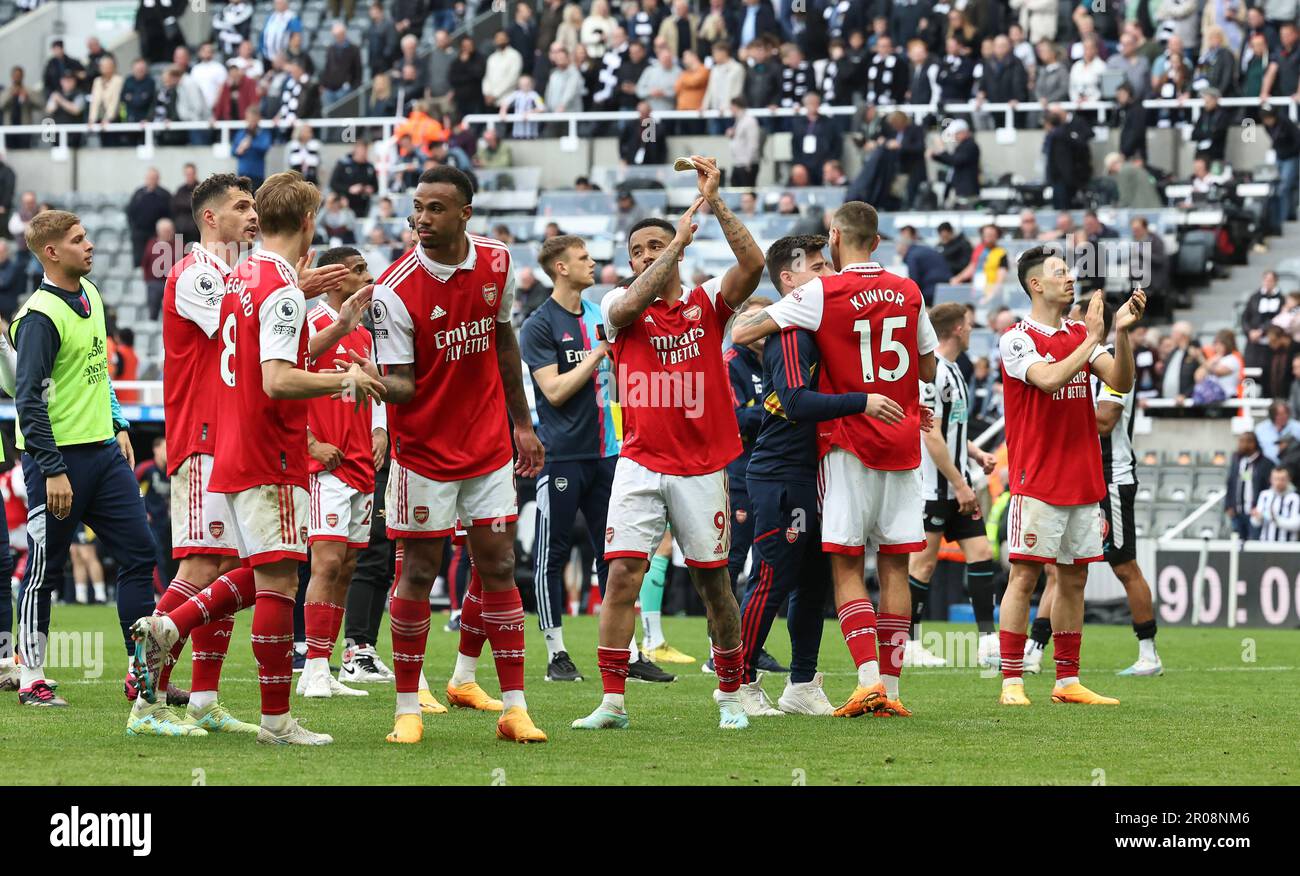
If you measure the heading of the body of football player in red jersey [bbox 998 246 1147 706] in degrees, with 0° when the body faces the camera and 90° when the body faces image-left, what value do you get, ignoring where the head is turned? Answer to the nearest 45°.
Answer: approximately 315°

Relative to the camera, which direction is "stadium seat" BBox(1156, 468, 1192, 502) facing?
toward the camera

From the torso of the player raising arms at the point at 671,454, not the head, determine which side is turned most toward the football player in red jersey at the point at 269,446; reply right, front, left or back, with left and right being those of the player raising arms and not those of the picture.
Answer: right

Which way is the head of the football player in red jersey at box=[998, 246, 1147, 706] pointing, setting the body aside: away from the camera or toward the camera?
toward the camera

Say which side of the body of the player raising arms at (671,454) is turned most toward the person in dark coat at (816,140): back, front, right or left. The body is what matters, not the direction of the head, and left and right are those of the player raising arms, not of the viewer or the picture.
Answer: back

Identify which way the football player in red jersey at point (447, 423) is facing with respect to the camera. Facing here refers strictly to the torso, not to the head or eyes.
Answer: toward the camera

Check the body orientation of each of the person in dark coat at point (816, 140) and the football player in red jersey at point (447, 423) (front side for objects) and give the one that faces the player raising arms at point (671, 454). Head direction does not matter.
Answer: the person in dark coat

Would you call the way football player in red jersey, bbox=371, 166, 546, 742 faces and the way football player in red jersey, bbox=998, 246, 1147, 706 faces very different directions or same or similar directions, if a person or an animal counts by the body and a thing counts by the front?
same or similar directions

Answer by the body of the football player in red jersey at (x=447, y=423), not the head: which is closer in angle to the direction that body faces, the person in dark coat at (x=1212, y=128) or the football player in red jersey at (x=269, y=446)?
the football player in red jersey

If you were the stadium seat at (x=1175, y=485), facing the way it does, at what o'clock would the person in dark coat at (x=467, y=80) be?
The person in dark coat is roughly at 4 o'clock from the stadium seat.

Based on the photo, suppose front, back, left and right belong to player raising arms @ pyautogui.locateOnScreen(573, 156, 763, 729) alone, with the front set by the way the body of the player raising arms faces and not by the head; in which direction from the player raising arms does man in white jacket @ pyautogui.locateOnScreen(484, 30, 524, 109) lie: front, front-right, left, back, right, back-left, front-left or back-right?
back

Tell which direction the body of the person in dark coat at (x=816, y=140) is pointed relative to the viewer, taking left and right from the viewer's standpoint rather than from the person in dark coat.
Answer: facing the viewer

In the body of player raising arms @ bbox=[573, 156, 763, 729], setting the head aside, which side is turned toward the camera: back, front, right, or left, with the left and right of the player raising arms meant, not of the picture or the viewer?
front

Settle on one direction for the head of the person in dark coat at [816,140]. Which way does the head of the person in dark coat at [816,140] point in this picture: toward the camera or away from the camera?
toward the camera

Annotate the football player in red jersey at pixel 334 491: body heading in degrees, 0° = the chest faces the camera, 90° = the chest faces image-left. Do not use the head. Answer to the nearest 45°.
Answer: approximately 315°

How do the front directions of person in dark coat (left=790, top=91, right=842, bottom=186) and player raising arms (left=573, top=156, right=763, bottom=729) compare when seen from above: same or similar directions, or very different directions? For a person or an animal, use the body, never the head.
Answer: same or similar directions

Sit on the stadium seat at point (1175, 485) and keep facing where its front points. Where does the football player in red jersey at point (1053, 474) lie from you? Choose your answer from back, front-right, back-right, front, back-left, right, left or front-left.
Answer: front

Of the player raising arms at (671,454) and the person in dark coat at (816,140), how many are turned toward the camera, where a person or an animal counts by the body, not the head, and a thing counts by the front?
2
